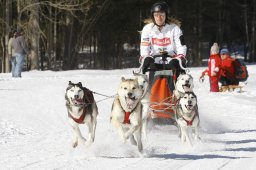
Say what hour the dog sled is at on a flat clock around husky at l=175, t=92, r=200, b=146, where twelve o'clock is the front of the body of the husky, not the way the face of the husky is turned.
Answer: The dog sled is roughly at 5 o'clock from the husky.

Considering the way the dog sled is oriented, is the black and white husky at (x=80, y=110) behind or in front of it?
in front

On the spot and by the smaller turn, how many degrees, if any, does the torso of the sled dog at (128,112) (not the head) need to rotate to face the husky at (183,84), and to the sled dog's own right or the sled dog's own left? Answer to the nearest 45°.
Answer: approximately 135° to the sled dog's own left

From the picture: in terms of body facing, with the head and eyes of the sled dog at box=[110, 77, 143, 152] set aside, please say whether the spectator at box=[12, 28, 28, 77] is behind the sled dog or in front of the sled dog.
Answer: behind

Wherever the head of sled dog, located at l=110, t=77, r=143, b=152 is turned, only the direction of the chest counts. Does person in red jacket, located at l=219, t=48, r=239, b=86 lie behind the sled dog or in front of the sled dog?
behind

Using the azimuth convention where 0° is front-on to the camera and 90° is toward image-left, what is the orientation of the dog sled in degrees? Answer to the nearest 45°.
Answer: approximately 0°

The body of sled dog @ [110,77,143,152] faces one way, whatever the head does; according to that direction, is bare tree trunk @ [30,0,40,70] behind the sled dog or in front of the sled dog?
behind

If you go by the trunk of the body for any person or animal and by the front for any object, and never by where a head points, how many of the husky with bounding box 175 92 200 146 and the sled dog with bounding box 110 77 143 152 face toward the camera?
2

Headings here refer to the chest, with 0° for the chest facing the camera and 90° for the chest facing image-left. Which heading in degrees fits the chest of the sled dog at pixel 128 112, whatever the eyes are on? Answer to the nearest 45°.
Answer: approximately 0°

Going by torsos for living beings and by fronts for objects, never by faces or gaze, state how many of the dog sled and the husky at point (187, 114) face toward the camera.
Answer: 2

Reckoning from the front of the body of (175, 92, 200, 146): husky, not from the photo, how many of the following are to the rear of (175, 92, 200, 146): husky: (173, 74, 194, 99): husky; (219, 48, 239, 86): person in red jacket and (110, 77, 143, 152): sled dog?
2

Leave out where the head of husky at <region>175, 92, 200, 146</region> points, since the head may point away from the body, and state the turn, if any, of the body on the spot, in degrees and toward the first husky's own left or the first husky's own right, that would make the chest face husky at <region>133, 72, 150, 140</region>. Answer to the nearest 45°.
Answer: approximately 135° to the first husky's own right
